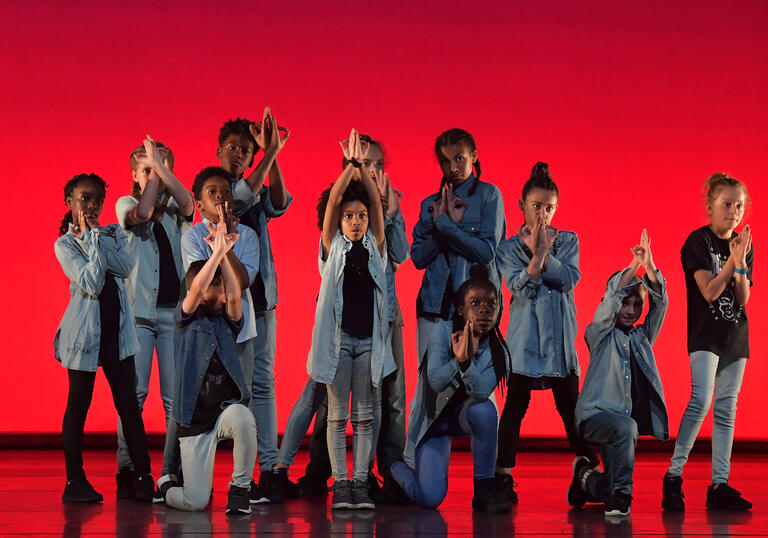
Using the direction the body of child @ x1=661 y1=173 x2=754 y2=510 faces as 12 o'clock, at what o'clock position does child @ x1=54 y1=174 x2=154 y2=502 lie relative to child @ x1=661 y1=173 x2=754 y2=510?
child @ x1=54 y1=174 x2=154 y2=502 is roughly at 4 o'clock from child @ x1=661 y1=173 x2=754 y2=510.

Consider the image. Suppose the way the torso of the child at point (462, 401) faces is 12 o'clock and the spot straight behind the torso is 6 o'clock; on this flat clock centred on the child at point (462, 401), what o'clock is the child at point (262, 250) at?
the child at point (262, 250) is roughly at 5 o'clock from the child at point (462, 401).

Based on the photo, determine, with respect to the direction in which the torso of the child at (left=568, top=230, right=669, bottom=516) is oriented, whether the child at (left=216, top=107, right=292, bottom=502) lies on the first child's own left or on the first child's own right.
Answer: on the first child's own right

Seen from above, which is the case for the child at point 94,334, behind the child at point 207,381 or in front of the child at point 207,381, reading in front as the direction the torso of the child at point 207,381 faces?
behind

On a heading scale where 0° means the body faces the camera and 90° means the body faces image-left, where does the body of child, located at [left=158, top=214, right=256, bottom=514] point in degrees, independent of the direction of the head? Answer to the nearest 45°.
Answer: approximately 315°

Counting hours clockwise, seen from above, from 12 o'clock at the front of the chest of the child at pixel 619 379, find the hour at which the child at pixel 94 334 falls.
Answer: the child at pixel 94 334 is roughly at 4 o'clock from the child at pixel 619 379.

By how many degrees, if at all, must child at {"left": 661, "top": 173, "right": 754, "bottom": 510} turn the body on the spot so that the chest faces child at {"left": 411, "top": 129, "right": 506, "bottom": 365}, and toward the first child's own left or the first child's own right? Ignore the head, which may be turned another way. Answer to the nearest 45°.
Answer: approximately 135° to the first child's own right

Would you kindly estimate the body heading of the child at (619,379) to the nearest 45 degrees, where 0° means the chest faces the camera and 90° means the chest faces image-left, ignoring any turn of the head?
approximately 315°

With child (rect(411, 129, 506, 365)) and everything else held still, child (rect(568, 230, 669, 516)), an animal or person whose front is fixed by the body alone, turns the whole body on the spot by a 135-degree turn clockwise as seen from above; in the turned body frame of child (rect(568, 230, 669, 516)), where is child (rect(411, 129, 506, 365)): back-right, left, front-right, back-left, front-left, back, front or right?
front

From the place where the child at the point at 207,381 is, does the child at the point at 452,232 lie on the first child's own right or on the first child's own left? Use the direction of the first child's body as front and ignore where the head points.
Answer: on the first child's own left

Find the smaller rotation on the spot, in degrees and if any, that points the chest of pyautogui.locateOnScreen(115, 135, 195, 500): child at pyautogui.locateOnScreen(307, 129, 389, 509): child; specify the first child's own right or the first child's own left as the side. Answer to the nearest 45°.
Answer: approximately 45° to the first child's own left
